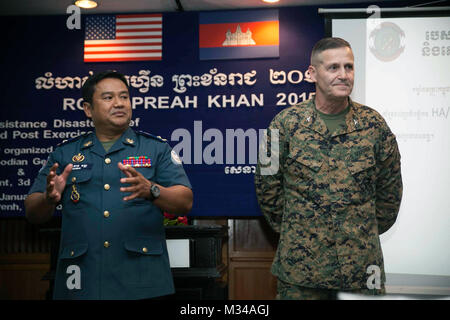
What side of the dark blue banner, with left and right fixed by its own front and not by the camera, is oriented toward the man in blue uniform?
front

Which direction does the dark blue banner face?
toward the camera

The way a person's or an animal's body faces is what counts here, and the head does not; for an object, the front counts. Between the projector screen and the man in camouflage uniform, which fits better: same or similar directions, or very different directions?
same or similar directions

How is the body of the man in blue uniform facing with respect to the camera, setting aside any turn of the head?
toward the camera

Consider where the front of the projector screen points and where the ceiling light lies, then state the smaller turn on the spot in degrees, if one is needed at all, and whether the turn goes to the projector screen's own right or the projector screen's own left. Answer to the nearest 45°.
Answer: approximately 90° to the projector screen's own right

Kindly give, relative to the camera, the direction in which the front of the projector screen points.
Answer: facing the viewer

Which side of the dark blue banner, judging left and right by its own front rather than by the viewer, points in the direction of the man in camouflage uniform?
front

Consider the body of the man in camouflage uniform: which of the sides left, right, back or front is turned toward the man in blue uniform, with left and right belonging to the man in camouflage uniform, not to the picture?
right

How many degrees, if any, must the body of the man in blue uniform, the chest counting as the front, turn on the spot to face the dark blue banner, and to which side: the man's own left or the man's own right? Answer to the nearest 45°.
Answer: approximately 180°
